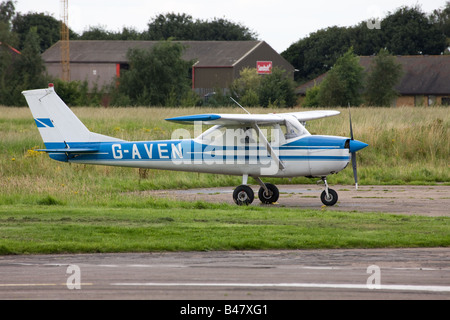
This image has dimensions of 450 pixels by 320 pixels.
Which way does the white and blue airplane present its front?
to the viewer's right
